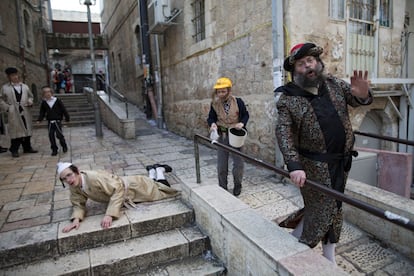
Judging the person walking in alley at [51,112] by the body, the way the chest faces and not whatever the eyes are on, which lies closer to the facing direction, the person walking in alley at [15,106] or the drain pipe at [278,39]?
the drain pipe

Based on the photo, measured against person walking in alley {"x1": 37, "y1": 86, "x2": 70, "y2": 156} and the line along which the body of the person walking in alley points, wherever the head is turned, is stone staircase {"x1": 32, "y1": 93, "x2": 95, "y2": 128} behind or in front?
behind

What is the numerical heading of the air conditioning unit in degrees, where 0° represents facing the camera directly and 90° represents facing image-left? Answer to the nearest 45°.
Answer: approximately 45°

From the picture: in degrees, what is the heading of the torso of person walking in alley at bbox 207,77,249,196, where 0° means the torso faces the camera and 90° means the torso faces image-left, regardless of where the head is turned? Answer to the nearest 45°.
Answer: approximately 0°

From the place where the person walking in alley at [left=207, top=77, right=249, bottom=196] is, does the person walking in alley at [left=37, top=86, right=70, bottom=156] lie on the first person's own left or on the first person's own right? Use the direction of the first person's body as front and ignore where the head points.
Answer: on the first person's own right

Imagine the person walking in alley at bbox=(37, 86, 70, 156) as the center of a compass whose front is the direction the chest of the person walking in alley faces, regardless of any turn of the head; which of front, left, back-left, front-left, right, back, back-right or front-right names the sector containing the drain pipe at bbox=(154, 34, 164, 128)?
back-left

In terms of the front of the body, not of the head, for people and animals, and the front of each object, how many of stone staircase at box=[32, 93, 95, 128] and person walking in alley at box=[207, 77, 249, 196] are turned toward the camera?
2
